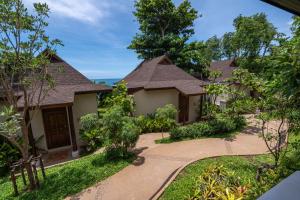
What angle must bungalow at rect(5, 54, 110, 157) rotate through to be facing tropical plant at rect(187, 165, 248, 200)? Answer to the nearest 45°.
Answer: approximately 45° to its left

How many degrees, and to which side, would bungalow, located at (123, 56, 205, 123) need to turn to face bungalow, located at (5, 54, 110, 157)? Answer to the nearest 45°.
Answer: approximately 90° to its right

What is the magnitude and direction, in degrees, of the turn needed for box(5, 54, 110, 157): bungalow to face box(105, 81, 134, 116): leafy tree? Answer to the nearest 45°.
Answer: approximately 90° to its left

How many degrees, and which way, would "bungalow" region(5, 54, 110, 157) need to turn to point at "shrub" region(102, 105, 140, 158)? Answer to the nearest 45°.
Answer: approximately 45° to its left

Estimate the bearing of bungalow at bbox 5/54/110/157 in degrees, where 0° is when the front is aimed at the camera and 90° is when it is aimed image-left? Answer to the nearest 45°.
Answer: approximately 0°

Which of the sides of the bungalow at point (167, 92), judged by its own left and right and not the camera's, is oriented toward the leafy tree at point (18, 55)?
right

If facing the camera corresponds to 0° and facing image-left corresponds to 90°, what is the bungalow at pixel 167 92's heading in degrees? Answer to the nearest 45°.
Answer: approximately 315°

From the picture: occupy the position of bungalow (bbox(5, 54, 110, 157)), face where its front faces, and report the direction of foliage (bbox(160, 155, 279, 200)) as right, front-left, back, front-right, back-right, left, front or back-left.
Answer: front-left
